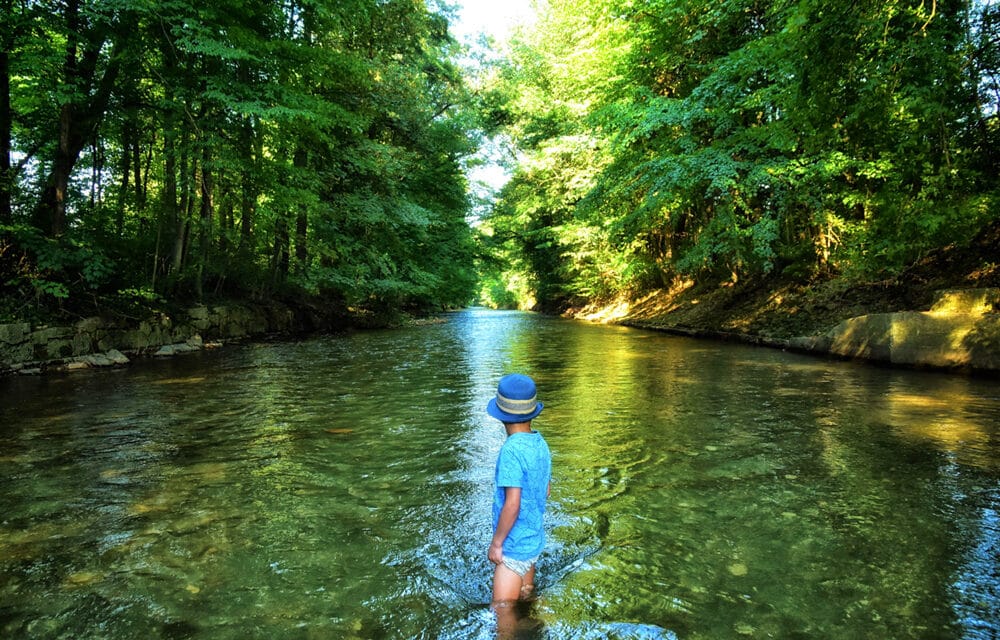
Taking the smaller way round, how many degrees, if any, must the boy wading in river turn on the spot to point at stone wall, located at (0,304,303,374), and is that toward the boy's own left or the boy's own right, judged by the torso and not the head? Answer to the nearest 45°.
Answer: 0° — they already face it

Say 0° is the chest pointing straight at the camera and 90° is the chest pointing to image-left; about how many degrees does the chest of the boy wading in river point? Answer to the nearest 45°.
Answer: approximately 135°

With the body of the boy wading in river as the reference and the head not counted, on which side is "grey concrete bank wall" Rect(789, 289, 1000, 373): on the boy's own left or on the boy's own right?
on the boy's own right
